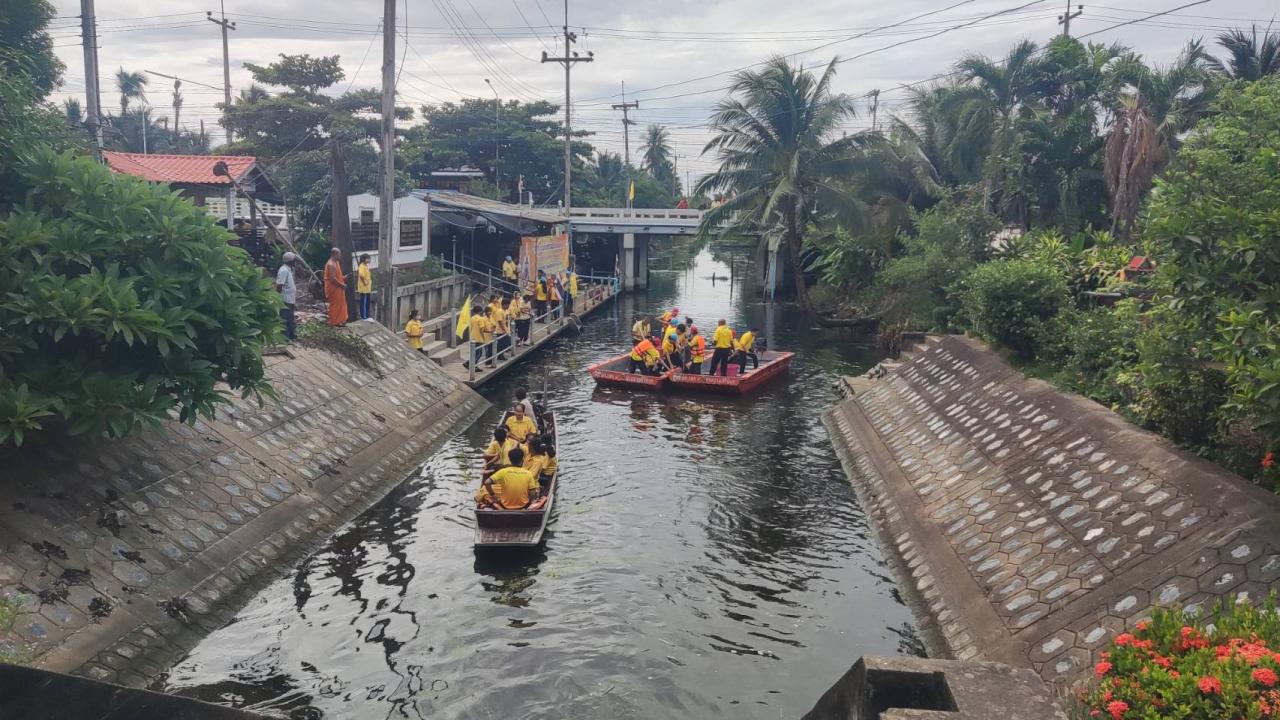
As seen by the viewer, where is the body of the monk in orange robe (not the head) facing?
to the viewer's right

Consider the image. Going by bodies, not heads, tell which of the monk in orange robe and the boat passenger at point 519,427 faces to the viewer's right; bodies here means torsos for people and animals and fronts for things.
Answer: the monk in orange robe

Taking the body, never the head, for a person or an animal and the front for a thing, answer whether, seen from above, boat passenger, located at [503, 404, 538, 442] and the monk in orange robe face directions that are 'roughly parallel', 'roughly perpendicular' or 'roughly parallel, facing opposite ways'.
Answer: roughly perpendicular

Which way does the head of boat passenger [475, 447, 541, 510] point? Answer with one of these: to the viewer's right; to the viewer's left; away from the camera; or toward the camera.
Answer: away from the camera

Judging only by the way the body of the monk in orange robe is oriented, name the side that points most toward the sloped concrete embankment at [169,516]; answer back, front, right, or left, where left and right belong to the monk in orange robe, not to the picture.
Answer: right

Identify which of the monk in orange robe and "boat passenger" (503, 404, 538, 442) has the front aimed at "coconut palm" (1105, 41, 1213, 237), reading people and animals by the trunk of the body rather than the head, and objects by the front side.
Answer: the monk in orange robe
